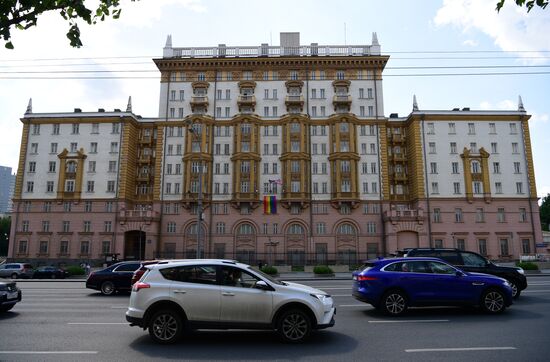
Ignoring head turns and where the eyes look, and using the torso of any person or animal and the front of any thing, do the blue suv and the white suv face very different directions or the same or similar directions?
same or similar directions

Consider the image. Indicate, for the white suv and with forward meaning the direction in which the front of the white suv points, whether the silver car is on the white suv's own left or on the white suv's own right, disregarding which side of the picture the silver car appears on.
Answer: on the white suv's own left

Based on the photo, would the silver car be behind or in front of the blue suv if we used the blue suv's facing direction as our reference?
behind

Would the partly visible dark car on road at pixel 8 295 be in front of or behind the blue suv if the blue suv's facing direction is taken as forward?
behind

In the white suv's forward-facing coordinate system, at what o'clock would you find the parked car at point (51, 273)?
The parked car is roughly at 8 o'clock from the white suv.

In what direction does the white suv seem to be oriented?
to the viewer's right

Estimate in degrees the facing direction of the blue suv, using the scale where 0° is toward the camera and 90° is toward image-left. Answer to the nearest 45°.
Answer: approximately 270°
